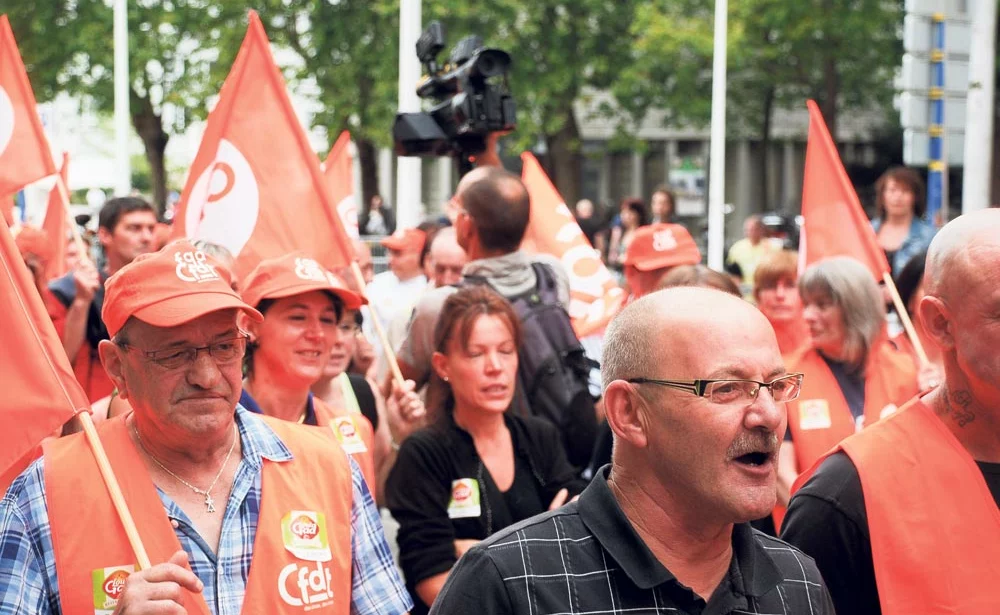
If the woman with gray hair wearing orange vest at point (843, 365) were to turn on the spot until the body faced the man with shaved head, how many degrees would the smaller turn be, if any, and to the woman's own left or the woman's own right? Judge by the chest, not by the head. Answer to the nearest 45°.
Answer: approximately 45° to the woman's own left

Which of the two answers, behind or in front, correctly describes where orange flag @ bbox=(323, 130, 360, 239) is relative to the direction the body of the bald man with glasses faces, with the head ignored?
behind

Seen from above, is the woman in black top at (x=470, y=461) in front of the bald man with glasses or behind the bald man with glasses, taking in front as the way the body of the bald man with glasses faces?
behind

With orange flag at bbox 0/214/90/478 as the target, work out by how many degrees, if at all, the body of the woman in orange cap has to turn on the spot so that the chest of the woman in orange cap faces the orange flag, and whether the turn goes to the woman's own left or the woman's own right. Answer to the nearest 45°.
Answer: approximately 90° to the woman's own right

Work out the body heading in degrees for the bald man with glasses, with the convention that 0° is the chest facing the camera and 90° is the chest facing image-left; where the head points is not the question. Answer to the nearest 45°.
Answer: approximately 315°

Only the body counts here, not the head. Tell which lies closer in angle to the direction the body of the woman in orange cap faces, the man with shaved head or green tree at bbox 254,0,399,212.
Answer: the man with shaved head

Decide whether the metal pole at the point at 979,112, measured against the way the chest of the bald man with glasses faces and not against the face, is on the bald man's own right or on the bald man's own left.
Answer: on the bald man's own left

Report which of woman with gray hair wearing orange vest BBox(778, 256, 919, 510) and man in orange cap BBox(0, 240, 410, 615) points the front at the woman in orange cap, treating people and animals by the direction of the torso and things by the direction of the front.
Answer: the woman with gray hair wearing orange vest

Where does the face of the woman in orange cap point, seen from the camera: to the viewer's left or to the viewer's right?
to the viewer's right

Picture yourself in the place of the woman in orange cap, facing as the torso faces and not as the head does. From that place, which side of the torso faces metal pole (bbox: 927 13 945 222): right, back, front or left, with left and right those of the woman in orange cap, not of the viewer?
left

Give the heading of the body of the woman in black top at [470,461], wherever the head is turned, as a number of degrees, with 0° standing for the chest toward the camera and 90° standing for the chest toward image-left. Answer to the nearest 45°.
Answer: approximately 315°

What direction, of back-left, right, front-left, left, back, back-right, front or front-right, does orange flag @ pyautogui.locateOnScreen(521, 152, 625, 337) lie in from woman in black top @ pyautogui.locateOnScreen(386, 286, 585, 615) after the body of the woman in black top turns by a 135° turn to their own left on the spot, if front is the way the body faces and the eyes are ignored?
front

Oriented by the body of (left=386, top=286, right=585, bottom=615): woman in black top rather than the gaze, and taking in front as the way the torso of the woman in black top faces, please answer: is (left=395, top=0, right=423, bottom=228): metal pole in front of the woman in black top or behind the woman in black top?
behind
